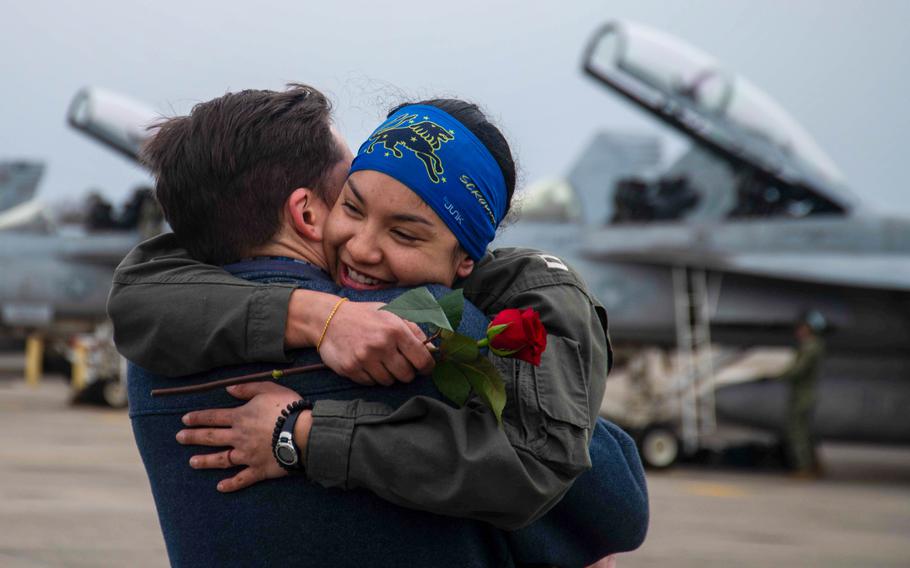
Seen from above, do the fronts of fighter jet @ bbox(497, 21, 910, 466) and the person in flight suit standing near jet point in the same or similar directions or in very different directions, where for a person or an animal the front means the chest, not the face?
same or similar directions

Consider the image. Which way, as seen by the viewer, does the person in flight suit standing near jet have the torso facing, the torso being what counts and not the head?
to the viewer's left

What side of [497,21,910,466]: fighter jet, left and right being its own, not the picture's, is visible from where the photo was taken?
left

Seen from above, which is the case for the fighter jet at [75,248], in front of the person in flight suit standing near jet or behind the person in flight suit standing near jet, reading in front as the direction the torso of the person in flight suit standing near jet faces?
in front
